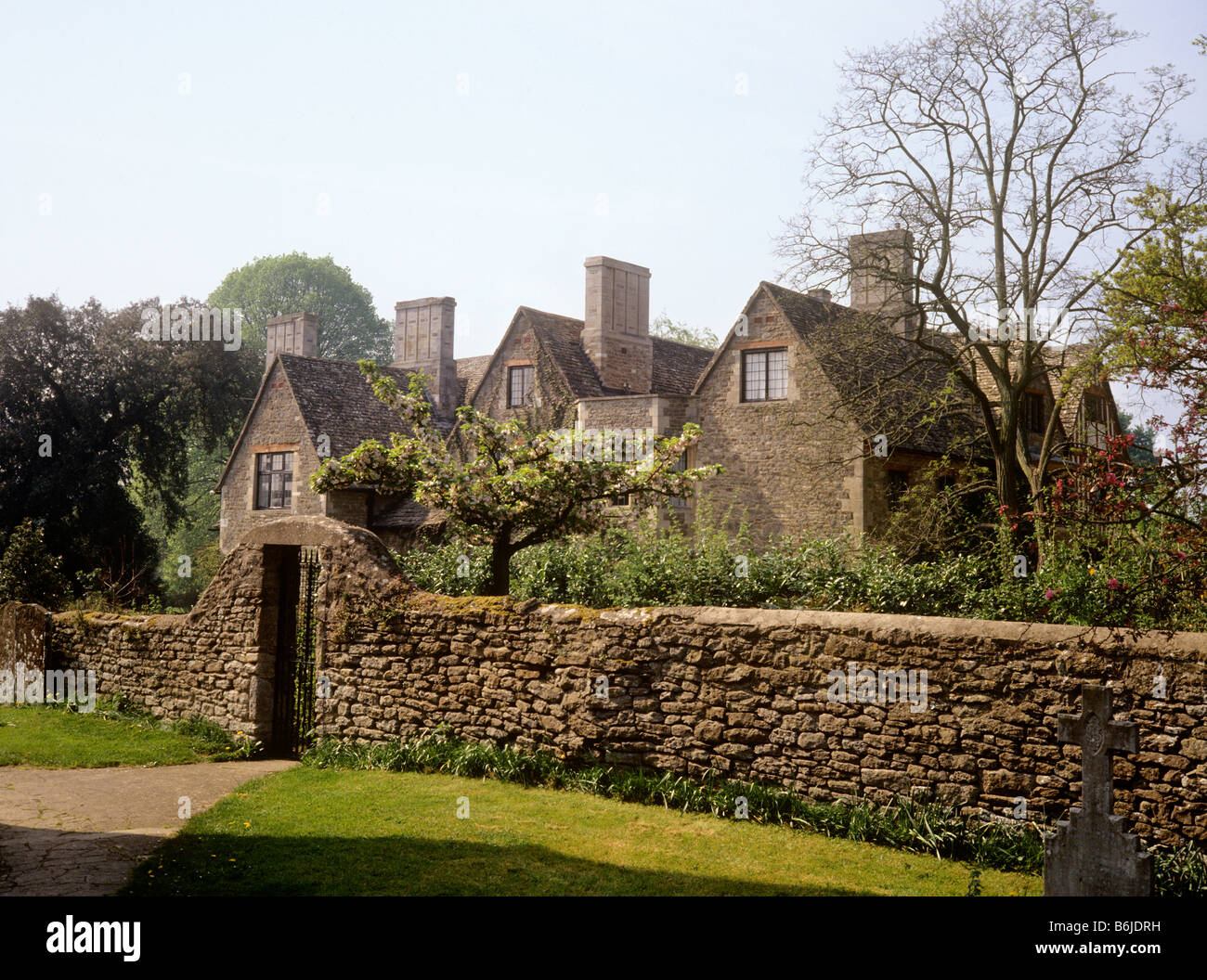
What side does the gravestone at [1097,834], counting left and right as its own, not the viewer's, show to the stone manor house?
back

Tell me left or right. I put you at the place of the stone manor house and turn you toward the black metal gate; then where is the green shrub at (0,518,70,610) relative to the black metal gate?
right

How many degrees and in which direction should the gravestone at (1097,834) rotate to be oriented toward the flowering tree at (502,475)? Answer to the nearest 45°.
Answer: approximately 135° to its right

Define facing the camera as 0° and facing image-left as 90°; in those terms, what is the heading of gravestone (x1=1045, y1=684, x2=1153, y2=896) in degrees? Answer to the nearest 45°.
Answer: approximately 0°

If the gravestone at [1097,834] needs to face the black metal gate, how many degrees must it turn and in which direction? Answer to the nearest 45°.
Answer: approximately 135° to its right
